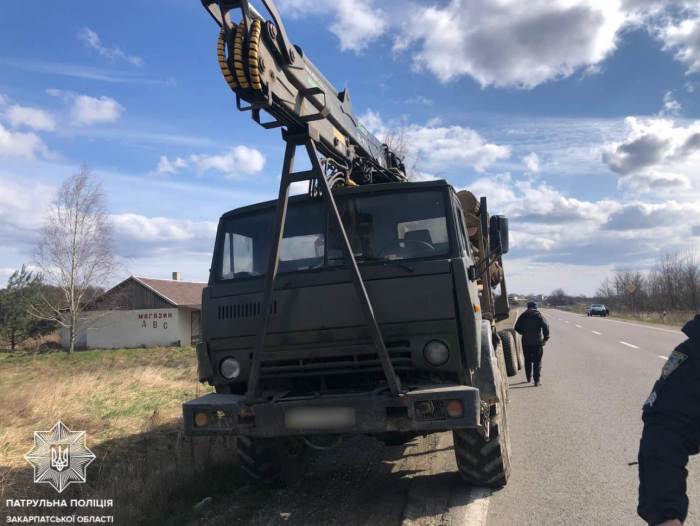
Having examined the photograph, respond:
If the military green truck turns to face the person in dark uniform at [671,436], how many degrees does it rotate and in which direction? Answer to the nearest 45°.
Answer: approximately 45° to its left

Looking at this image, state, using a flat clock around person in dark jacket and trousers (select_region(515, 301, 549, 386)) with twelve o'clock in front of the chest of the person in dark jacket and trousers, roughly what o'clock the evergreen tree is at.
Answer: The evergreen tree is roughly at 10 o'clock from the person in dark jacket and trousers.

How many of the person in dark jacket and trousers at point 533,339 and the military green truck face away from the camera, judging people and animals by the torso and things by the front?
1

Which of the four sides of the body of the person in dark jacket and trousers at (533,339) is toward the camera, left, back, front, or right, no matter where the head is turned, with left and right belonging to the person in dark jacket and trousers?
back

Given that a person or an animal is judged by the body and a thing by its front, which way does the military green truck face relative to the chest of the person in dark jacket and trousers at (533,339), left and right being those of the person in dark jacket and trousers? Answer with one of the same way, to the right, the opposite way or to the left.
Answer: the opposite way

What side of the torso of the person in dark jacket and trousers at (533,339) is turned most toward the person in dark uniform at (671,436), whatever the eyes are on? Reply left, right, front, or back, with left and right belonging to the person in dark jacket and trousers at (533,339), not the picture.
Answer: back

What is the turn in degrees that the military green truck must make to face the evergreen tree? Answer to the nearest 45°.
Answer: approximately 135° to its right

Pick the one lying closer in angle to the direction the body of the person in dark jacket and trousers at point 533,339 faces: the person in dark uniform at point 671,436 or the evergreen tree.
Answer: the evergreen tree
